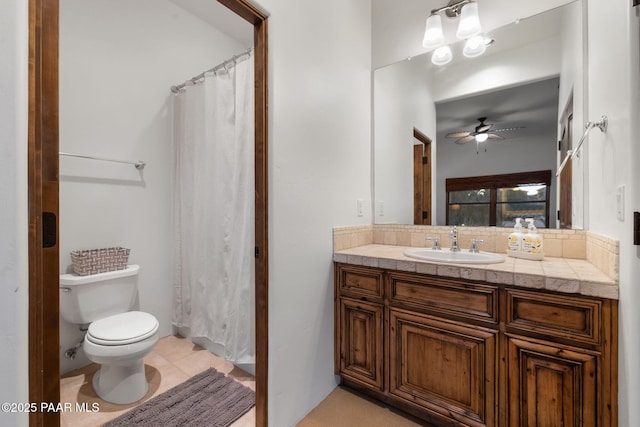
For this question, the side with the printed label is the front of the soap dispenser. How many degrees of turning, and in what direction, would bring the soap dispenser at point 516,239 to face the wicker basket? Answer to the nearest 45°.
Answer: approximately 45° to its right

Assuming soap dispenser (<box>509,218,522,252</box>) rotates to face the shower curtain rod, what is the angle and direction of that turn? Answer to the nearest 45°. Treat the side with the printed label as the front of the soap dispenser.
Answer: approximately 90° to its right

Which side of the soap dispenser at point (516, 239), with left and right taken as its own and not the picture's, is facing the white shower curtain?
right

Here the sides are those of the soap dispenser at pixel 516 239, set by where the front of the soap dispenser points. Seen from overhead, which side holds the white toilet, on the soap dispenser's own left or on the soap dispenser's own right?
on the soap dispenser's own right

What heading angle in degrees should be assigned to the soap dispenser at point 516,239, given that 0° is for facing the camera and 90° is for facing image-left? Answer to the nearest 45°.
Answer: approximately 0°
